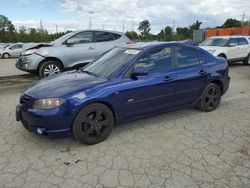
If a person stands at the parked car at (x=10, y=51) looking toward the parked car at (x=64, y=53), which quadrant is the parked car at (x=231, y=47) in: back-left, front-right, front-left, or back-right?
front-left

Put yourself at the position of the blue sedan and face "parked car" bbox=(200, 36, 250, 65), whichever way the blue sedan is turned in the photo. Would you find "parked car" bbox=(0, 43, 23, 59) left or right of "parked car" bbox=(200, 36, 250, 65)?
left

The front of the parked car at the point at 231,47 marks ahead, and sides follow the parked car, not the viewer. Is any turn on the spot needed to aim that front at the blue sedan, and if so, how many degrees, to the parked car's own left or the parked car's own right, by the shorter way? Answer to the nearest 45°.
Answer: approximately 45° to the parked car's own left

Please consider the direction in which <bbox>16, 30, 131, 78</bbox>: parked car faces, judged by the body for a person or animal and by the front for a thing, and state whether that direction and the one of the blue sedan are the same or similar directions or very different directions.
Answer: same or similar directions

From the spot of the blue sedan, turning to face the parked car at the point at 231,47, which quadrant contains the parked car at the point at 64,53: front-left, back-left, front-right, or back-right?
front-left

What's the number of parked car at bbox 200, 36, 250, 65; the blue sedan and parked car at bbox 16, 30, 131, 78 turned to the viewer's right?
0

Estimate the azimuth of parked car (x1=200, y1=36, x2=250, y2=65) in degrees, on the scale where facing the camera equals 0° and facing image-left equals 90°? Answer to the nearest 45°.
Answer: approximately 45°

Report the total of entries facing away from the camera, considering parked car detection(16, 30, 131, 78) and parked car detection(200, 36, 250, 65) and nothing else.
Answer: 0

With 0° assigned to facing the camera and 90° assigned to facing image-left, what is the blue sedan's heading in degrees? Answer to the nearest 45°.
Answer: approximately 45°

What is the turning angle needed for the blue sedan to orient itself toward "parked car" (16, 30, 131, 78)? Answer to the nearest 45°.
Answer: approximately 135° to its right

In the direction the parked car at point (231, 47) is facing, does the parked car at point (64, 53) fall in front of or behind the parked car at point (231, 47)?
in front

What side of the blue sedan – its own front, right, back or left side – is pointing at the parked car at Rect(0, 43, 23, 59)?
right

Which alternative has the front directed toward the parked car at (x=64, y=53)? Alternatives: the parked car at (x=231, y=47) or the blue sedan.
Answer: the parked car at (x=231, y=47)
